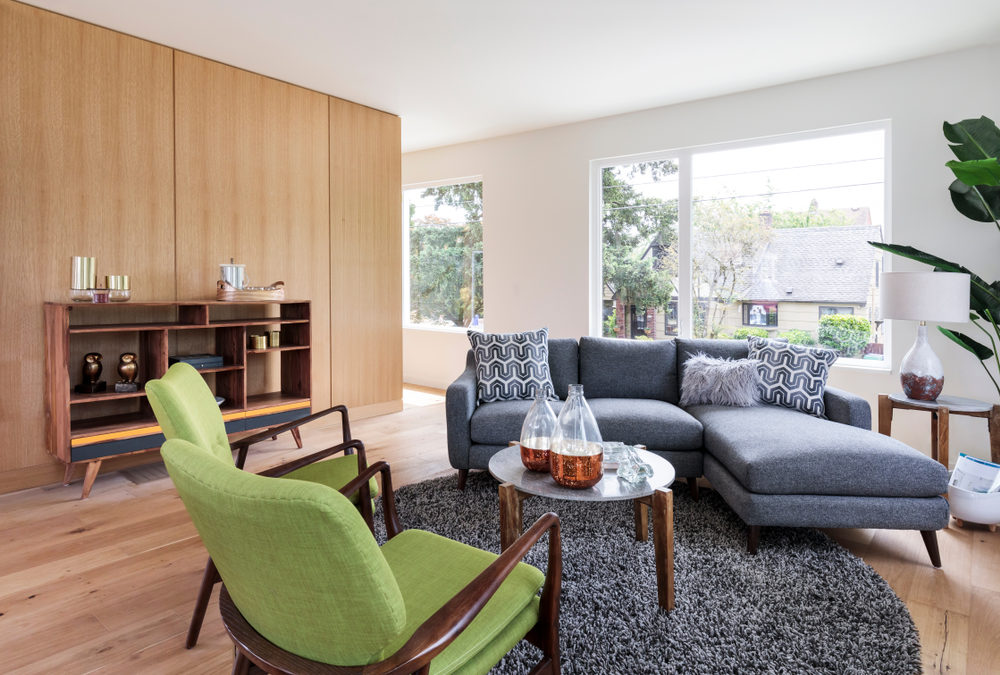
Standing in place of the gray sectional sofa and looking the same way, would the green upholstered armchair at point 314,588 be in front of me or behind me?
in front

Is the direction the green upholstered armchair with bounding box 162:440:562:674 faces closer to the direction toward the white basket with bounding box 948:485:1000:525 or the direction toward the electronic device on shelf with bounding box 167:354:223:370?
the white basket

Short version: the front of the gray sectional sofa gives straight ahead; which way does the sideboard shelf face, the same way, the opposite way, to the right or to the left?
to the left

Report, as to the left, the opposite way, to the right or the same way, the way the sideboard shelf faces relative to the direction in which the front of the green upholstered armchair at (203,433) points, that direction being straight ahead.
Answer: to the right

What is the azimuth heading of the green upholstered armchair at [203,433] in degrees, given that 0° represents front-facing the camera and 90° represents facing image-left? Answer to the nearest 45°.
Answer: approximately 225°

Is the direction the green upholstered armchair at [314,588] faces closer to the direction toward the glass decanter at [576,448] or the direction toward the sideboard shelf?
the glass decanter

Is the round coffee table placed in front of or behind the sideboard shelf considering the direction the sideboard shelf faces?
in front

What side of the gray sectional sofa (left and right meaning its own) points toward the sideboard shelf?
right

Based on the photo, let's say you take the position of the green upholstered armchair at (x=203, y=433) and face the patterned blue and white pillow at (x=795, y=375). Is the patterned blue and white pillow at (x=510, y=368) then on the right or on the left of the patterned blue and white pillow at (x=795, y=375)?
left

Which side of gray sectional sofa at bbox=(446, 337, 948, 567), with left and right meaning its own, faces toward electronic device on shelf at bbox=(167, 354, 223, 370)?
right

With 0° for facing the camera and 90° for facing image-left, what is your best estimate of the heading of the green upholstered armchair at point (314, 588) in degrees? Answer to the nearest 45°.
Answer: approximately 225°

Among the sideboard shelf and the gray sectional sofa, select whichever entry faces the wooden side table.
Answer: the sideboard shelf

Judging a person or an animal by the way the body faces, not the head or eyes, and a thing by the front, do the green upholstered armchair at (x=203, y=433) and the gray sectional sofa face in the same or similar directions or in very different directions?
very different directions

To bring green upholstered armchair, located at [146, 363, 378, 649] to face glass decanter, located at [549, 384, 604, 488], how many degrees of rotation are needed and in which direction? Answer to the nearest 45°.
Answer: approximately 45° to its right
